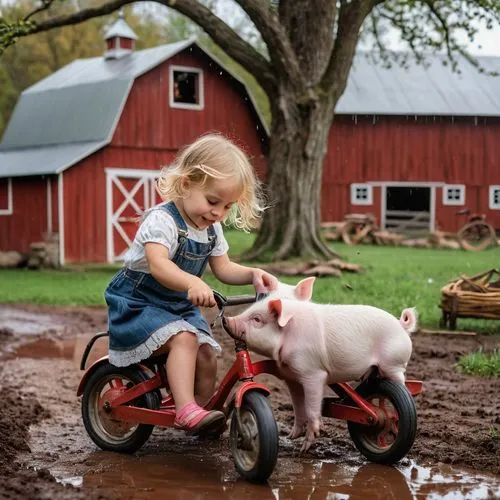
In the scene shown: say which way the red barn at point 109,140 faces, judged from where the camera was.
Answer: facing the viewer and to the right of the viewer

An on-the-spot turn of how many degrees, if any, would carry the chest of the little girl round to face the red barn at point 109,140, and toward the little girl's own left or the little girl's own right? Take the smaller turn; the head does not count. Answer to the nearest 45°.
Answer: approximately 135° to the little girl's own left

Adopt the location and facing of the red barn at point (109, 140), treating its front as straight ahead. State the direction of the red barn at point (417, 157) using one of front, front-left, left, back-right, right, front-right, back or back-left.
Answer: left

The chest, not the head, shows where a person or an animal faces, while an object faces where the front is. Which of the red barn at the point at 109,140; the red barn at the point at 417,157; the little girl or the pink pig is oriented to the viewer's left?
the pink pig

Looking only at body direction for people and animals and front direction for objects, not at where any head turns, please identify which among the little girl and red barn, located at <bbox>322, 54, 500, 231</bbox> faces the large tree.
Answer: the red barn

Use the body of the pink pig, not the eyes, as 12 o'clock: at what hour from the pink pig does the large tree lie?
The large tree is roughly at 3 o'clock from the pink pig.

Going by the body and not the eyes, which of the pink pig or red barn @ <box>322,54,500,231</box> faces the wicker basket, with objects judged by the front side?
the red barn

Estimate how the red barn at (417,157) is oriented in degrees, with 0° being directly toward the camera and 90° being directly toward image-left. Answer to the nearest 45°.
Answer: approximately 0°

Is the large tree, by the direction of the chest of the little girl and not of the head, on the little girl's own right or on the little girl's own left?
on the little girl's own left

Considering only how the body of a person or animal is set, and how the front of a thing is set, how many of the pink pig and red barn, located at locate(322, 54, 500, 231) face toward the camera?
1

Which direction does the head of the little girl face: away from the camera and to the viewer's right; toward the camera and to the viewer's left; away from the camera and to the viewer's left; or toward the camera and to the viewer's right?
toward the camera and to the viewer's right

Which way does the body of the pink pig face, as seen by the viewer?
to the viewer's left

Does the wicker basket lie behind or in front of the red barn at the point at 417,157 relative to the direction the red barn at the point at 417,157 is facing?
in front
